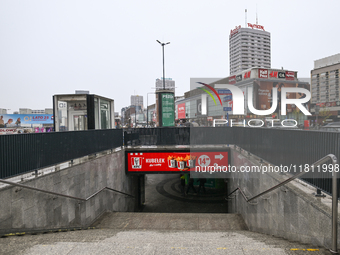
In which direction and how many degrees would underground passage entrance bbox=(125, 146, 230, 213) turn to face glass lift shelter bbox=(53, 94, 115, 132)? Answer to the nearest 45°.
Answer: approximately 90° to its right

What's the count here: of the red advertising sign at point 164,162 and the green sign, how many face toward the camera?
2

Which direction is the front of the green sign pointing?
toward the camera

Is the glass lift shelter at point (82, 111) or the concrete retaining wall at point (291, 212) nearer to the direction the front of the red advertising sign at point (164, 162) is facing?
the concrete retaining wall

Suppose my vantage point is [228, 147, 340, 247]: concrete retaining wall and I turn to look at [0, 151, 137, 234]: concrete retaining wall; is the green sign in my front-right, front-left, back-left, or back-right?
front-right

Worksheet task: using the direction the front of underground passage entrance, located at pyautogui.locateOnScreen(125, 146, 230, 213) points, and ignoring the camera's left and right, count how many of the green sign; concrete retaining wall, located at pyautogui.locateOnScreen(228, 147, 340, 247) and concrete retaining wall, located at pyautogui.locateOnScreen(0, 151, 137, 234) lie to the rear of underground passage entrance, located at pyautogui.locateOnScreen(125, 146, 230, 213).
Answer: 1

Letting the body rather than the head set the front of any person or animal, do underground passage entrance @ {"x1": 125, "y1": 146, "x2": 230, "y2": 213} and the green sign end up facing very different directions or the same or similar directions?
same or similar directions

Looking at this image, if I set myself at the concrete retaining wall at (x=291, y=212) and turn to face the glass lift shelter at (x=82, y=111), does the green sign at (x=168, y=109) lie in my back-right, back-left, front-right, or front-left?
front-right

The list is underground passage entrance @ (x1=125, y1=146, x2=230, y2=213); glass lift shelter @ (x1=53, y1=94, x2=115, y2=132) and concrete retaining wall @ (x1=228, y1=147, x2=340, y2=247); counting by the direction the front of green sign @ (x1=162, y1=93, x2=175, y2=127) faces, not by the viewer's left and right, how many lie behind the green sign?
0

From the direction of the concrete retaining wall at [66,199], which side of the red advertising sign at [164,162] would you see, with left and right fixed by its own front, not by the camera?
front

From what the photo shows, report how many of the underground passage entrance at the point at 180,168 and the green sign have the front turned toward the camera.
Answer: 2

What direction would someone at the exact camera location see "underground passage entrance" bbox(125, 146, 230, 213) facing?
facing the viewer

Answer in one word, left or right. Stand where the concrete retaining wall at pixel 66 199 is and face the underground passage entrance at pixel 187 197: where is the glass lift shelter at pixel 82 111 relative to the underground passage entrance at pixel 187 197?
left

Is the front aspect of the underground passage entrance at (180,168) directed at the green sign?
no

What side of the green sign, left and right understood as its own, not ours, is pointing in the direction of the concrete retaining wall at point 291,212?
front
